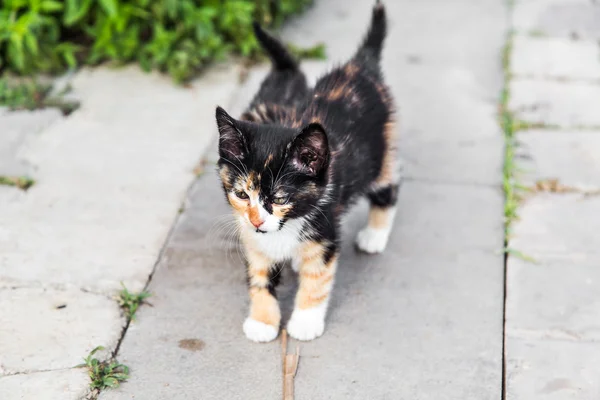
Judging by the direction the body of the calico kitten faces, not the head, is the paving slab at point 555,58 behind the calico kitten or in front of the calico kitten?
behind

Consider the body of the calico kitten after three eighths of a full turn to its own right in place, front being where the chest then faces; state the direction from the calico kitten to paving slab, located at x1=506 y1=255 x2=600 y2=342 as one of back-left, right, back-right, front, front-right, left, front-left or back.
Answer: right

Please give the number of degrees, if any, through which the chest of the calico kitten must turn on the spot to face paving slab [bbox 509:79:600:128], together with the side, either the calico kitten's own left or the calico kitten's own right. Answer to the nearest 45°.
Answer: approximately 180°

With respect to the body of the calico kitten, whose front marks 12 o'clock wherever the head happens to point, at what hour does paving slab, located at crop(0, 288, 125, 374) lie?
The paving slab is roughly at 1 o'clock from the calico kitten.

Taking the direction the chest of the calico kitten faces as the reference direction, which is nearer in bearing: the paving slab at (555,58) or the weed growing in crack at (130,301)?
the weed growing in crack

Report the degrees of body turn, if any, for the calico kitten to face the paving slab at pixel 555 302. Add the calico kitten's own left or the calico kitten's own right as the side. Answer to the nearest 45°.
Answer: approximately 135° to the calico kitten's own left

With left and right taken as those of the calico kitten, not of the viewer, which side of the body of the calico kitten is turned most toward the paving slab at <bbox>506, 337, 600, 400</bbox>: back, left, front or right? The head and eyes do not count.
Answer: left

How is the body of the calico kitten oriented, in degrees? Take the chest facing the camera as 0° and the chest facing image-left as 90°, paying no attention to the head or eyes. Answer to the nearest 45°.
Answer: approximately 45°

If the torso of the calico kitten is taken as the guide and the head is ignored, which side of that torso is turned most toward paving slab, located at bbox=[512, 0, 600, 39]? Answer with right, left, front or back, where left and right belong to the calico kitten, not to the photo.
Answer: back

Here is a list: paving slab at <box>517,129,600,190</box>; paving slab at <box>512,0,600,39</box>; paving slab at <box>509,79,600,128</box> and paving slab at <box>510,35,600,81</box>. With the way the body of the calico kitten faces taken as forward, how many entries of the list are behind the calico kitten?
4

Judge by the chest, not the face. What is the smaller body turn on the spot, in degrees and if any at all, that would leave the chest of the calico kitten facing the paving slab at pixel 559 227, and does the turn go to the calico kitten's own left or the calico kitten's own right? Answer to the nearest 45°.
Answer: approximately 135° to the calico kitten's own left
